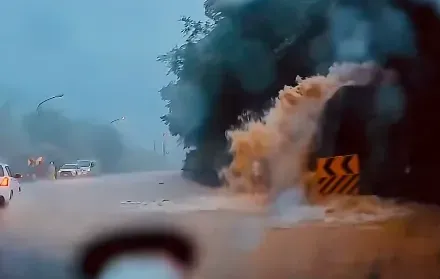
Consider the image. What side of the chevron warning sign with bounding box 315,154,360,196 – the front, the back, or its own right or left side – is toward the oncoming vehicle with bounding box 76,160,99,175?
right

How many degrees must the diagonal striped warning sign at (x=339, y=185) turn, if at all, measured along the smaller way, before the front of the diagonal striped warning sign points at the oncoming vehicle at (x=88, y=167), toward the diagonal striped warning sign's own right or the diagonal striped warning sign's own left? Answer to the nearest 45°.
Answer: approximately 90° to the diagonal striped warning sign's own right

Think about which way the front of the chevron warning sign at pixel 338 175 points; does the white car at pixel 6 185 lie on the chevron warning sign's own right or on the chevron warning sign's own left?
on the chevron warning sign's own right

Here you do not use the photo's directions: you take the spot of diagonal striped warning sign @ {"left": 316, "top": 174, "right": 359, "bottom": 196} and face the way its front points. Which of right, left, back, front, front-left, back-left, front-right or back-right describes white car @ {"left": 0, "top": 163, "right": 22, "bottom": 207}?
right

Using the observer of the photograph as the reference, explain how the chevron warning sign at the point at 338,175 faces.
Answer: facing the viewer
